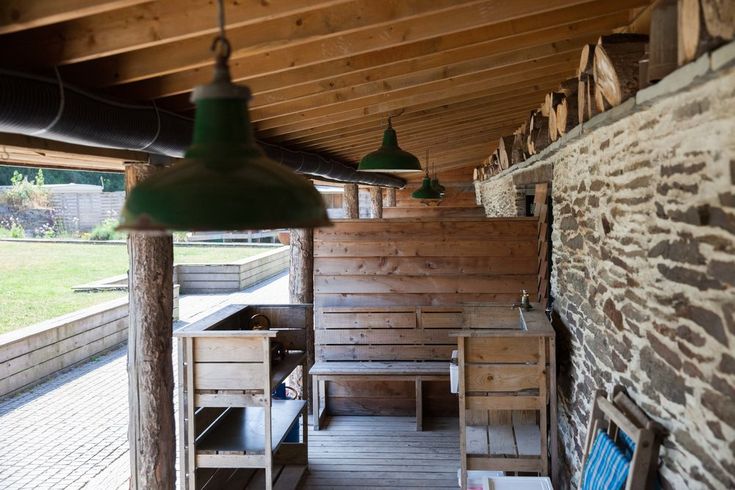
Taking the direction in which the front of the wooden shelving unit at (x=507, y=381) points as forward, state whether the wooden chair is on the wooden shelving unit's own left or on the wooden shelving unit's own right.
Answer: on the wooden shelving unit's own left

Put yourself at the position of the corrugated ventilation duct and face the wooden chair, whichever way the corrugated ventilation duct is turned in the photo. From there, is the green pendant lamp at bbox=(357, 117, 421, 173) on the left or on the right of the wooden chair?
left

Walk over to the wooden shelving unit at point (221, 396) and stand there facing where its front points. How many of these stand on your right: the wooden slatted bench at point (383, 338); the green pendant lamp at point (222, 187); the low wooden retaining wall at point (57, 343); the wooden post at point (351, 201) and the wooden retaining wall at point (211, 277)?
1

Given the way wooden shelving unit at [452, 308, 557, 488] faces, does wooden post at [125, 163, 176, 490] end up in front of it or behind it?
in front

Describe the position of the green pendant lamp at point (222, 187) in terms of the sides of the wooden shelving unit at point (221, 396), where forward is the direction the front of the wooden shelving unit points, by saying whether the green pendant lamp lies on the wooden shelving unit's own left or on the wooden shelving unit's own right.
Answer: on the wooden shelving unit's own right

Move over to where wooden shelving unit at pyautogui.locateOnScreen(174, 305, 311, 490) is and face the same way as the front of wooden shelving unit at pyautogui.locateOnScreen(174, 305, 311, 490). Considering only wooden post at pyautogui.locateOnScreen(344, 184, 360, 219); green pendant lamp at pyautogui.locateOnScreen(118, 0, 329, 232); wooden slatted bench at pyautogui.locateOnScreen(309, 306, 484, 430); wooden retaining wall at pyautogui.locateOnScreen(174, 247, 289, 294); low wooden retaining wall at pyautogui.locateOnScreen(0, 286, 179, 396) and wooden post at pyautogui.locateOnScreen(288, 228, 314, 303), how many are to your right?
1

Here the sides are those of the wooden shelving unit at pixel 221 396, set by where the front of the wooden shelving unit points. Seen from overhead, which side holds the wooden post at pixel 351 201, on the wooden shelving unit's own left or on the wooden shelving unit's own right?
on the wooden shelving unit's own left

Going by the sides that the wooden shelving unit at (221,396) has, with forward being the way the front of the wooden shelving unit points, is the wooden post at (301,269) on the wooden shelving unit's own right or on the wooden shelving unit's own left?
on the wooden shelving unit's own left
